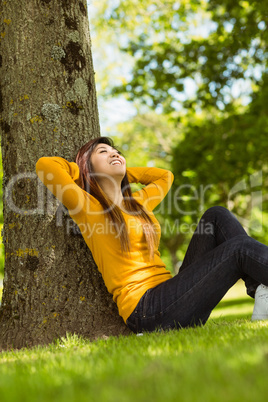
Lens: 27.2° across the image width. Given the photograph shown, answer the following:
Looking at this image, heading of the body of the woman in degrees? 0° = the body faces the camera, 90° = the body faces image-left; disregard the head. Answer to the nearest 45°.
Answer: approximately 315°

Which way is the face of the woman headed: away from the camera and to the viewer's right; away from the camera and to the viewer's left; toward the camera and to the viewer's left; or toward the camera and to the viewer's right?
toward the camera and to the viewer's right

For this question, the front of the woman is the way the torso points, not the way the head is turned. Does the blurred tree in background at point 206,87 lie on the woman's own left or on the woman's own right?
on the woman's own left

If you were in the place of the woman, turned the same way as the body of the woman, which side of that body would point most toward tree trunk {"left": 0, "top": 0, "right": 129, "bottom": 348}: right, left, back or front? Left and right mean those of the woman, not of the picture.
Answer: back
